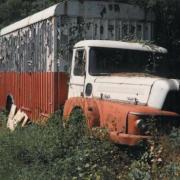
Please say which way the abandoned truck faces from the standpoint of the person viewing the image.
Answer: facing the viewer and to the right of the viewer
